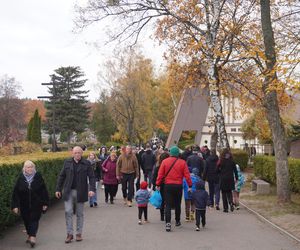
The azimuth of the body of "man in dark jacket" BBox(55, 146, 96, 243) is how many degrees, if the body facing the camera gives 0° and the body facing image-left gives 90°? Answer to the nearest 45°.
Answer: approximately 0°

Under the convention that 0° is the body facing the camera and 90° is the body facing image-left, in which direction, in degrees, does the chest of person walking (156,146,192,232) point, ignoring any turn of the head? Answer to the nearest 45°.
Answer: approximately 180°

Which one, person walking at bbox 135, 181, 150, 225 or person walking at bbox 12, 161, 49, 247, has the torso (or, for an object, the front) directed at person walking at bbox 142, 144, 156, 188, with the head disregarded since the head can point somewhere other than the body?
person walking at bbox 135, 181, 150, 225

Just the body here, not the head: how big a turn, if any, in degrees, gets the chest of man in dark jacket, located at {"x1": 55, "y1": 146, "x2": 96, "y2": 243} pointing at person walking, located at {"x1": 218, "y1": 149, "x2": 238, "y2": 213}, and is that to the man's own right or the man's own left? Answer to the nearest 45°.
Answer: approximately 135° to the man's own left

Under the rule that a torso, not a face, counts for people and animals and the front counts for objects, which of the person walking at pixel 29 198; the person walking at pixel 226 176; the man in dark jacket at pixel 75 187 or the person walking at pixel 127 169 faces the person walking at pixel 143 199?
the person walking at pixel 127 169
